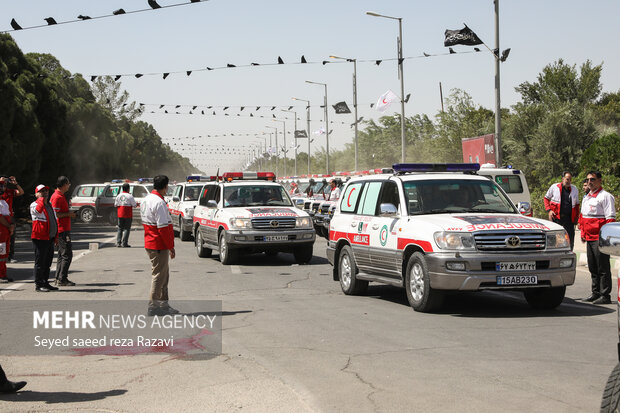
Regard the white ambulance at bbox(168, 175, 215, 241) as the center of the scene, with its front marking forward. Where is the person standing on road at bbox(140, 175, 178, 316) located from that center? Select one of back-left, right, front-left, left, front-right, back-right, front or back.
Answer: front-right

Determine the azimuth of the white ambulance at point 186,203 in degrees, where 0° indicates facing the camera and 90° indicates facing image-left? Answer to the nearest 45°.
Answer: approximately 315°

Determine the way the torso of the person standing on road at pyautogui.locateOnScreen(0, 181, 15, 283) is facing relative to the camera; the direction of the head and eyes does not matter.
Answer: to the viewer's right

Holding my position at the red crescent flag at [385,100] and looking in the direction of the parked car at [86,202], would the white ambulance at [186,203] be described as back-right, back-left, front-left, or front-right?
front-left

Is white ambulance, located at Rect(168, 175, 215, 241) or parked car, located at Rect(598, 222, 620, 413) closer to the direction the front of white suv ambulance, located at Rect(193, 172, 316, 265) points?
the parked car

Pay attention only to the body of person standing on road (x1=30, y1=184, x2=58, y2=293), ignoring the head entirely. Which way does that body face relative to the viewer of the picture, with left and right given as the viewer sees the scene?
facing the viewer and to the right of the viewer

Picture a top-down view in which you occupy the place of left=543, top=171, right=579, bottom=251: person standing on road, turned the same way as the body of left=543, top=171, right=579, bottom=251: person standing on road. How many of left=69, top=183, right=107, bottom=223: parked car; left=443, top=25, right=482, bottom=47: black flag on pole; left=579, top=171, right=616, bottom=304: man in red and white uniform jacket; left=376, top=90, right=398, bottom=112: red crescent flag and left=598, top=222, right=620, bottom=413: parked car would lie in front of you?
2

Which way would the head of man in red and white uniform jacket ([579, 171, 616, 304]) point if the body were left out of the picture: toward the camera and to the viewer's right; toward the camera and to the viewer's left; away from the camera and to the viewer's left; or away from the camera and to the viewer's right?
toward the camera and to the viewer's left

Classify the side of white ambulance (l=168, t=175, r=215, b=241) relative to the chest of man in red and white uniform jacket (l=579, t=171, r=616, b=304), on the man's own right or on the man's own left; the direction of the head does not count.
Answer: on the man's own right

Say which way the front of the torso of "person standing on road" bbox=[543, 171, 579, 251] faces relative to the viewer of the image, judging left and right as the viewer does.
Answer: facing the viewer

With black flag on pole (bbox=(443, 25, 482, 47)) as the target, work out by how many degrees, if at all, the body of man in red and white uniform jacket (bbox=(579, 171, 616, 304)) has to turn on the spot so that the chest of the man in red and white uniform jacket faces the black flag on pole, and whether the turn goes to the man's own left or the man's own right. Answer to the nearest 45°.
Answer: approximately 135° to the man's own right
